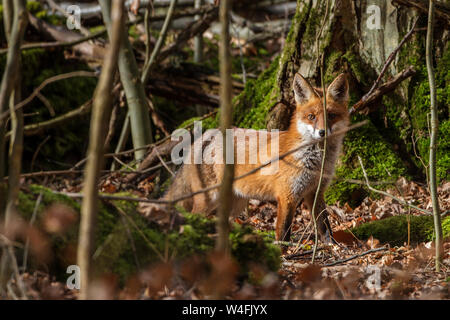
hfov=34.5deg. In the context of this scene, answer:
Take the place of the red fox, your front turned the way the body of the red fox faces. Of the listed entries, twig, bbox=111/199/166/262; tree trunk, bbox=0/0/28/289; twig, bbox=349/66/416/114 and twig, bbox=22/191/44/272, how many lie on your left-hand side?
1

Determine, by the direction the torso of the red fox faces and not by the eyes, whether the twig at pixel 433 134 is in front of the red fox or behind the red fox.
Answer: in front

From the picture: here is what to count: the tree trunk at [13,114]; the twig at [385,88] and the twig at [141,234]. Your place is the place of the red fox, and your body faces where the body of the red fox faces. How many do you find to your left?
1

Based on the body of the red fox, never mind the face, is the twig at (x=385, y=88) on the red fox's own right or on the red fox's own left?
on the red fox's own left

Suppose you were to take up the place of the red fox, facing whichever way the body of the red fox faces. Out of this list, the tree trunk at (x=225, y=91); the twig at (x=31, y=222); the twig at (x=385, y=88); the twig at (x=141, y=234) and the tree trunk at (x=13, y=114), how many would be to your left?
1

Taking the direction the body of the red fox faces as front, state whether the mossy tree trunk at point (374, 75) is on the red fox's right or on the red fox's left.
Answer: on the red fox's left

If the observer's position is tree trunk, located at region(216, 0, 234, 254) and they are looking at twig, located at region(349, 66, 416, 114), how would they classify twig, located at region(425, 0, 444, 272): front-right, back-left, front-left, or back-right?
front-right

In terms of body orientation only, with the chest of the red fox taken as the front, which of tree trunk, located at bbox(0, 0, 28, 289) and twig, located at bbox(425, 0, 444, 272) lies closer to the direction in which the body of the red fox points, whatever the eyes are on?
the twig
